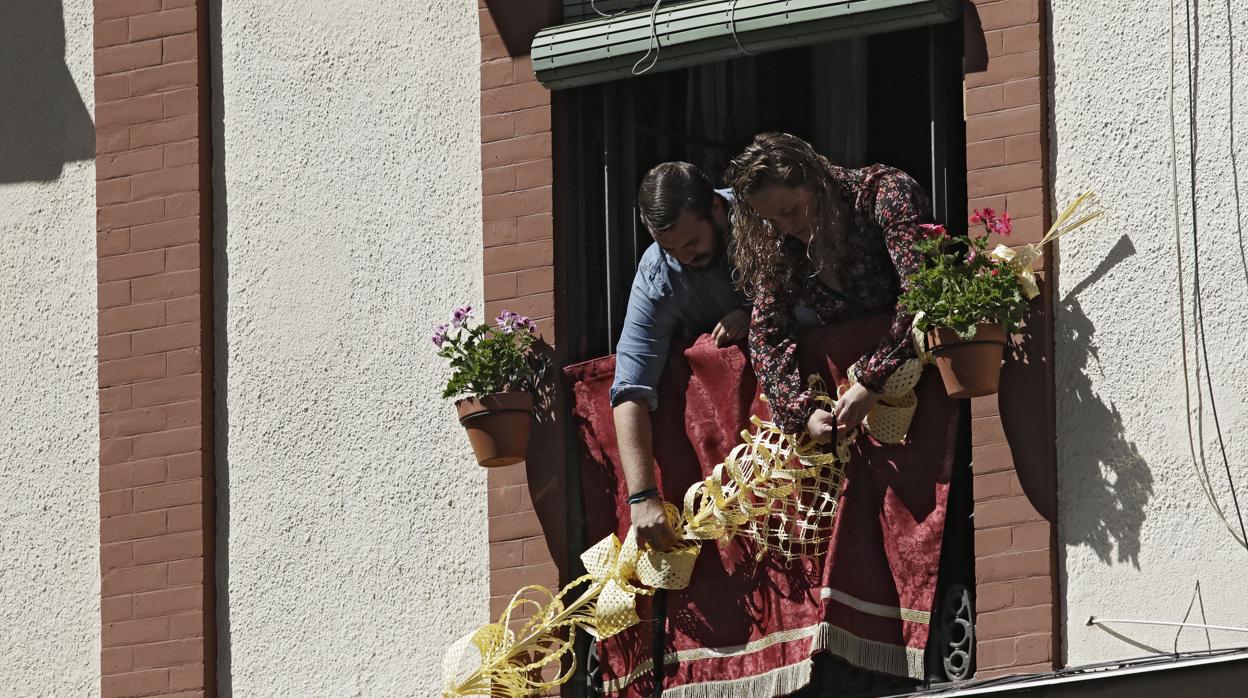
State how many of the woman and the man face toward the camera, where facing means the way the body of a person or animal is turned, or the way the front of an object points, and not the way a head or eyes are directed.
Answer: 2

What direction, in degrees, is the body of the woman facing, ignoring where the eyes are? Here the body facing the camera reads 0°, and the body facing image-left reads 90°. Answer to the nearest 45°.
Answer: approximately 0°

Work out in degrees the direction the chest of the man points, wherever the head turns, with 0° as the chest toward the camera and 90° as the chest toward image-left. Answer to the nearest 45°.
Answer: approximately 0°

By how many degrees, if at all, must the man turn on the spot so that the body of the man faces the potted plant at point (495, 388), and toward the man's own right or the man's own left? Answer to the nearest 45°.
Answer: approximately 90° to the man's own right

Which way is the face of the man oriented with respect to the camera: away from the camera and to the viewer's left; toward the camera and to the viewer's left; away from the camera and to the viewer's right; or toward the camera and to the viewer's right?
toward the camera and to the viewer's right
